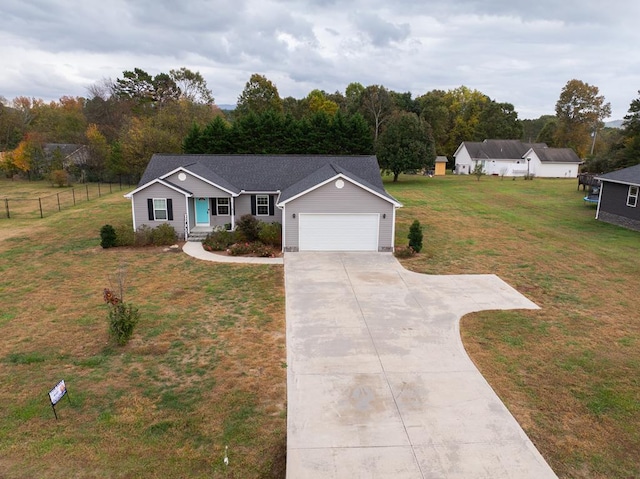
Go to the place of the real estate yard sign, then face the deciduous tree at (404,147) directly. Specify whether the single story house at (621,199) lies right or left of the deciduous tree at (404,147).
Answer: right

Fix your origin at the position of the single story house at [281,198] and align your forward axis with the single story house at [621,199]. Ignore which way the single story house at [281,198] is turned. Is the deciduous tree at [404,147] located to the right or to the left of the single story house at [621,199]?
left

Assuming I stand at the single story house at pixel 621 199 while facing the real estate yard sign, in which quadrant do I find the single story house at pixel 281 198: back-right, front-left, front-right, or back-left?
front-right

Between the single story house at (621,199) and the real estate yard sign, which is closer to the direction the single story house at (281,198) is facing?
the real estate yard sign

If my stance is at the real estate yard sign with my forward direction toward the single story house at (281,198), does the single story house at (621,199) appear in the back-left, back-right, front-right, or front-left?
front-right

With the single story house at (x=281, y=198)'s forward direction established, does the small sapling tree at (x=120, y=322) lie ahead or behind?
ahead

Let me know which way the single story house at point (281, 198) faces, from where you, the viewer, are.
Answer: facing the viewer

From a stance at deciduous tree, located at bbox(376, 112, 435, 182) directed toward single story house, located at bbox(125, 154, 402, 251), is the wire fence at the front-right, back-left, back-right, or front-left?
front-right

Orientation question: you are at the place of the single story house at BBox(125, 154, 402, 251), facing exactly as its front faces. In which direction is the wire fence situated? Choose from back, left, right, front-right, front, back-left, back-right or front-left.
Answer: back-right

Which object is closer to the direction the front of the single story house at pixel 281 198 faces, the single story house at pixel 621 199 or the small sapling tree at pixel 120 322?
the small sapling tree

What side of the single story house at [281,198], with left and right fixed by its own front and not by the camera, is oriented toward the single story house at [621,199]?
left

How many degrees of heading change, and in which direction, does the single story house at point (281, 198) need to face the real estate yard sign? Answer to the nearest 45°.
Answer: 0° — it already faces it

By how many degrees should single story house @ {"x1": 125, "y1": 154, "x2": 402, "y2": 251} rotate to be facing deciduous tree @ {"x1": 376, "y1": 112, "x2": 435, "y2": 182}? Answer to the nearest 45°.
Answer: approximately 135° to its left
